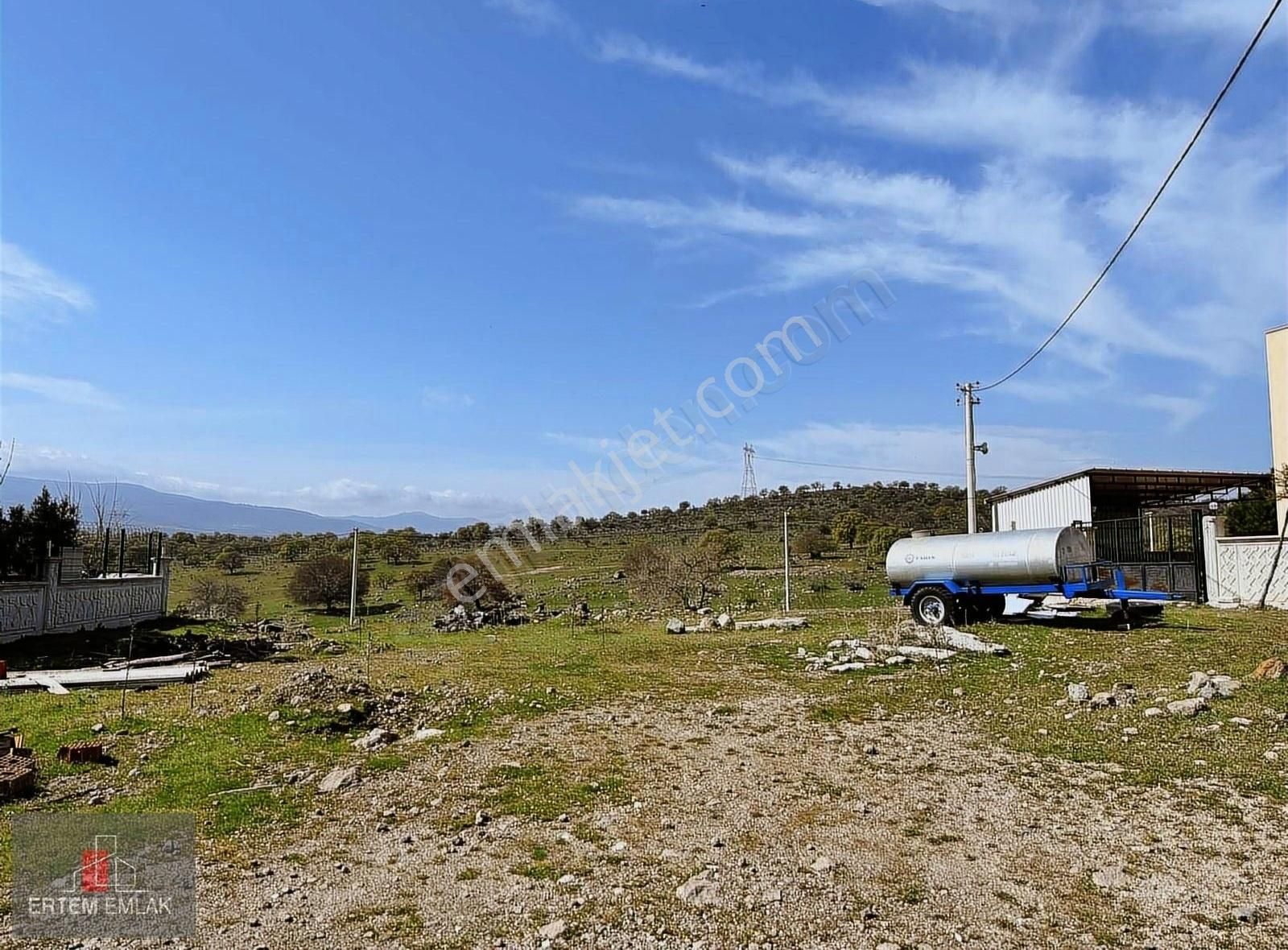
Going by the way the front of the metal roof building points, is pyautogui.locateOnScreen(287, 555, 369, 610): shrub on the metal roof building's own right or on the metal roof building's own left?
on the metal roof building's own right

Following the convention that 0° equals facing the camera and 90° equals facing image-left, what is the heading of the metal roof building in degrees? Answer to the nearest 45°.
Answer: approximately 315°

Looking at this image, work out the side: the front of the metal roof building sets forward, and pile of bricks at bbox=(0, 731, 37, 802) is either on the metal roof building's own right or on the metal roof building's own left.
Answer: on the metal roof building's own right

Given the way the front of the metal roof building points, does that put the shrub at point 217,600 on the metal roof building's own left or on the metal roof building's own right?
on the metal roof building's own right

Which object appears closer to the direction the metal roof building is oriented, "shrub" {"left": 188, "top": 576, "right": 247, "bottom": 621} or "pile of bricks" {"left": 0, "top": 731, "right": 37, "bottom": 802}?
the pile of bricks

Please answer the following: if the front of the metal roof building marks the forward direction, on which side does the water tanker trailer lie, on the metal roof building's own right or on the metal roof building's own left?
on the metal roof building's own right

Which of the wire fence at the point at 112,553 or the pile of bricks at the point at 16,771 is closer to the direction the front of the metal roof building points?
the pile of bricks

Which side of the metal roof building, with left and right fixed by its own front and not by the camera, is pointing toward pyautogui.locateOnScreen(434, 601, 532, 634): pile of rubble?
right

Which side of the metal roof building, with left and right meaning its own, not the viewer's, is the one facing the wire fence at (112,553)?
right

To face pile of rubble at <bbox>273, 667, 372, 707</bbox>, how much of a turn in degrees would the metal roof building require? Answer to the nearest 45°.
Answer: approximately 45° to its right

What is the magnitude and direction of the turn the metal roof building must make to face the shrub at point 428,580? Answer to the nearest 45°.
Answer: approximately 135° to its right

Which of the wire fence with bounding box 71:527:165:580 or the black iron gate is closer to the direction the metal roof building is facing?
the black iron gate

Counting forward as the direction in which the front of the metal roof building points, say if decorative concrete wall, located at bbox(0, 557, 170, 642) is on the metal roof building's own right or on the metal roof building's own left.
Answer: on the metal roof building's own right
